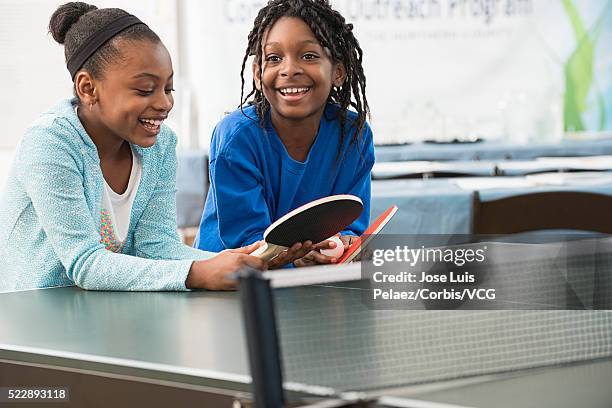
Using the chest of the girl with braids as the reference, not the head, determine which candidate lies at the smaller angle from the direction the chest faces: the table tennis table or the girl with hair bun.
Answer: the table tennis table

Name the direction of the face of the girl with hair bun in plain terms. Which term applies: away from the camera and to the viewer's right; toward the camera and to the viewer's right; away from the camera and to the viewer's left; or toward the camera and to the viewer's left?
toward the camera and to the viewer's right

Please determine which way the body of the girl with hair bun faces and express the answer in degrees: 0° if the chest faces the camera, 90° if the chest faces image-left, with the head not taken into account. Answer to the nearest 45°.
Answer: approximately 315°

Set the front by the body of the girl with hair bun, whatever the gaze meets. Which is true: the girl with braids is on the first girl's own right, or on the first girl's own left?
on the first girl's own left

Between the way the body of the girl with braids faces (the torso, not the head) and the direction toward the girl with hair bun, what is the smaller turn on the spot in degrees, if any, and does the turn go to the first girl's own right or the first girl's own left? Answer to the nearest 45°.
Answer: approximately 45° to the first girl's own right

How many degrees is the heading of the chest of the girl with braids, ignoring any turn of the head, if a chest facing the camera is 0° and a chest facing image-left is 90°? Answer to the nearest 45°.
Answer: approximately 0°

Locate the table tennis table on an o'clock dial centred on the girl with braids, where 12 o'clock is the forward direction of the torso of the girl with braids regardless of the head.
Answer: The table tennis table is roughly at 12 o'clock from the girl with braids.

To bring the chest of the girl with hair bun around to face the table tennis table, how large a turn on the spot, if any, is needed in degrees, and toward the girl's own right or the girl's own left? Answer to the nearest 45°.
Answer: approximately 45° to the girl's own right
